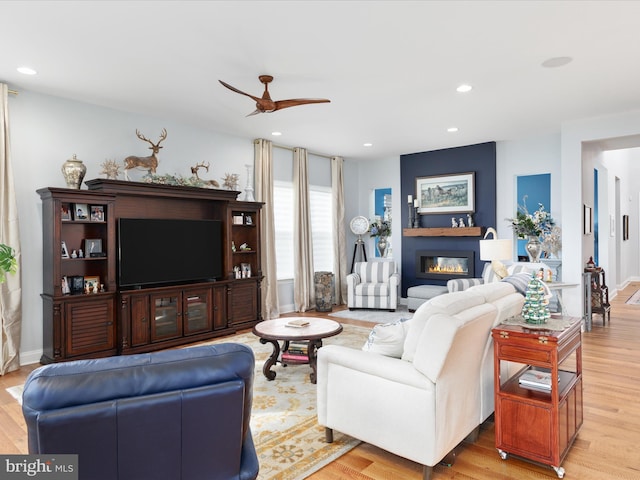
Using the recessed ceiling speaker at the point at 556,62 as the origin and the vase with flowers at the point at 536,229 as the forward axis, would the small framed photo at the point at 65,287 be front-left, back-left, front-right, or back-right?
back-left

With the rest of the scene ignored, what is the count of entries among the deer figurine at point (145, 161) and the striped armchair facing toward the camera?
1

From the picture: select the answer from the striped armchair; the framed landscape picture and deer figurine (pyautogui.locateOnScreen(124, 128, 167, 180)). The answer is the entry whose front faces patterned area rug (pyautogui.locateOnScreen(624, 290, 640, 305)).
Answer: the deer figurine

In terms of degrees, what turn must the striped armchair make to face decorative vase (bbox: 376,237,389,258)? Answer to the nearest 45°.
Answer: approximately 180°

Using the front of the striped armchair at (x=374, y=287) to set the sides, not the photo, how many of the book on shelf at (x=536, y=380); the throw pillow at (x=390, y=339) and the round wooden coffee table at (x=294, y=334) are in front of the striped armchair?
3

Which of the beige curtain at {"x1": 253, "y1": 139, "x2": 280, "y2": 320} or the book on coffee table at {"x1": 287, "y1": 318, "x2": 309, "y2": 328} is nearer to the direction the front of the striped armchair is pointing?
the book on coffee table

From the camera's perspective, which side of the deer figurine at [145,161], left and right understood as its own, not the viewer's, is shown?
right

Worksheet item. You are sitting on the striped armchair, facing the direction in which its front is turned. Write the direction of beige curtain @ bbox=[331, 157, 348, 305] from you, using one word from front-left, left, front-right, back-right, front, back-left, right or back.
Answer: back-right

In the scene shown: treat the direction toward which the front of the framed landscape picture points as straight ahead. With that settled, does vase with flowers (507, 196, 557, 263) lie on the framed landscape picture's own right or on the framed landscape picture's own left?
on the framed landscape picture's own left
